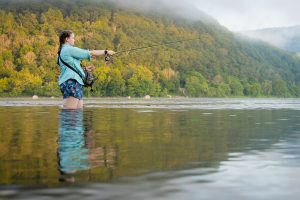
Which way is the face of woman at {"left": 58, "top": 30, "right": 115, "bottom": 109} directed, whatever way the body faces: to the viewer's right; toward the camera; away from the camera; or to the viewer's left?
to the viewer's right

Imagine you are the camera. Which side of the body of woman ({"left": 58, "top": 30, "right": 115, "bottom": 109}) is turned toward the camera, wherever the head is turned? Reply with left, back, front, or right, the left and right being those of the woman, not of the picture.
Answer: right
